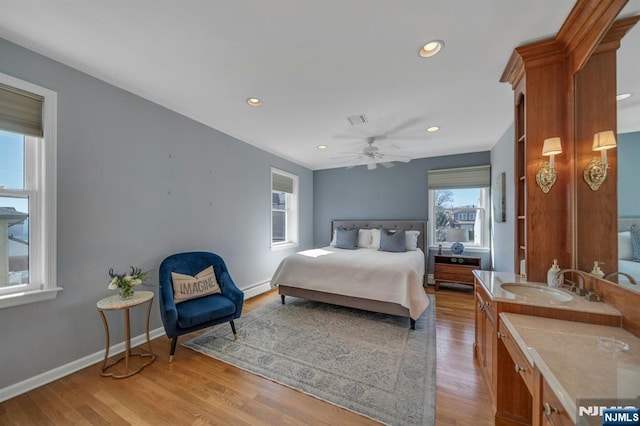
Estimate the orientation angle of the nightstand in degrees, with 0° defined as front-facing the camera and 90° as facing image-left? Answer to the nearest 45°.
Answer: approximately 0°

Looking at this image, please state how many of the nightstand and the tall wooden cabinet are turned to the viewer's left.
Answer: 1

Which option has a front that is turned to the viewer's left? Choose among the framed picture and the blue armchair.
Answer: the framed picture

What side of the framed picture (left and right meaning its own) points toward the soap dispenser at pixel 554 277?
left

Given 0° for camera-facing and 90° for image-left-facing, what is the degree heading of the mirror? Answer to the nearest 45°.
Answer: approximately 45°

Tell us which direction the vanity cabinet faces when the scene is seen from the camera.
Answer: facing to the left of the viewer

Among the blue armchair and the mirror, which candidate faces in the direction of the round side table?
the mirror

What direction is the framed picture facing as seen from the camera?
to the viewer's left

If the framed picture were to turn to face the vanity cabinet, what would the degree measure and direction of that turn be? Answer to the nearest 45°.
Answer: approximately 90° to its left

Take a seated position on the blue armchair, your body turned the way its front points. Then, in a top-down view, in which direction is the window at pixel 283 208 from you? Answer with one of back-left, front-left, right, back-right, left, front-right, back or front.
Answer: left

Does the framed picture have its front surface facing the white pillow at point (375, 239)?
yes

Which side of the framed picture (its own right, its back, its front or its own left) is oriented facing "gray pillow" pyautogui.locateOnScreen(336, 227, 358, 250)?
front

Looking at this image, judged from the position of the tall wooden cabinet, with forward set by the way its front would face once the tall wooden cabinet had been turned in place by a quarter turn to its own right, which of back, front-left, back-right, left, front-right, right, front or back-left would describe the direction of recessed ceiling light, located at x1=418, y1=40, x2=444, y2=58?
back-left

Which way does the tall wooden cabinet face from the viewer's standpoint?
to the viewer's left

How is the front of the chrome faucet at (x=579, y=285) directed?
to the viewer's left

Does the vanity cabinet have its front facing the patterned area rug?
yes

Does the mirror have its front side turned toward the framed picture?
no

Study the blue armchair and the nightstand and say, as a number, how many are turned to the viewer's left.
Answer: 0

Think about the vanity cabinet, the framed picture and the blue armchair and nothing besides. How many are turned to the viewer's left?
2

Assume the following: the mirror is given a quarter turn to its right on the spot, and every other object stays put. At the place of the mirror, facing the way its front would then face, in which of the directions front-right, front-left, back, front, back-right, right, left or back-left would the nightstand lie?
front

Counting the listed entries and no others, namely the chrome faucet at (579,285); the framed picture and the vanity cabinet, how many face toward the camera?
0
